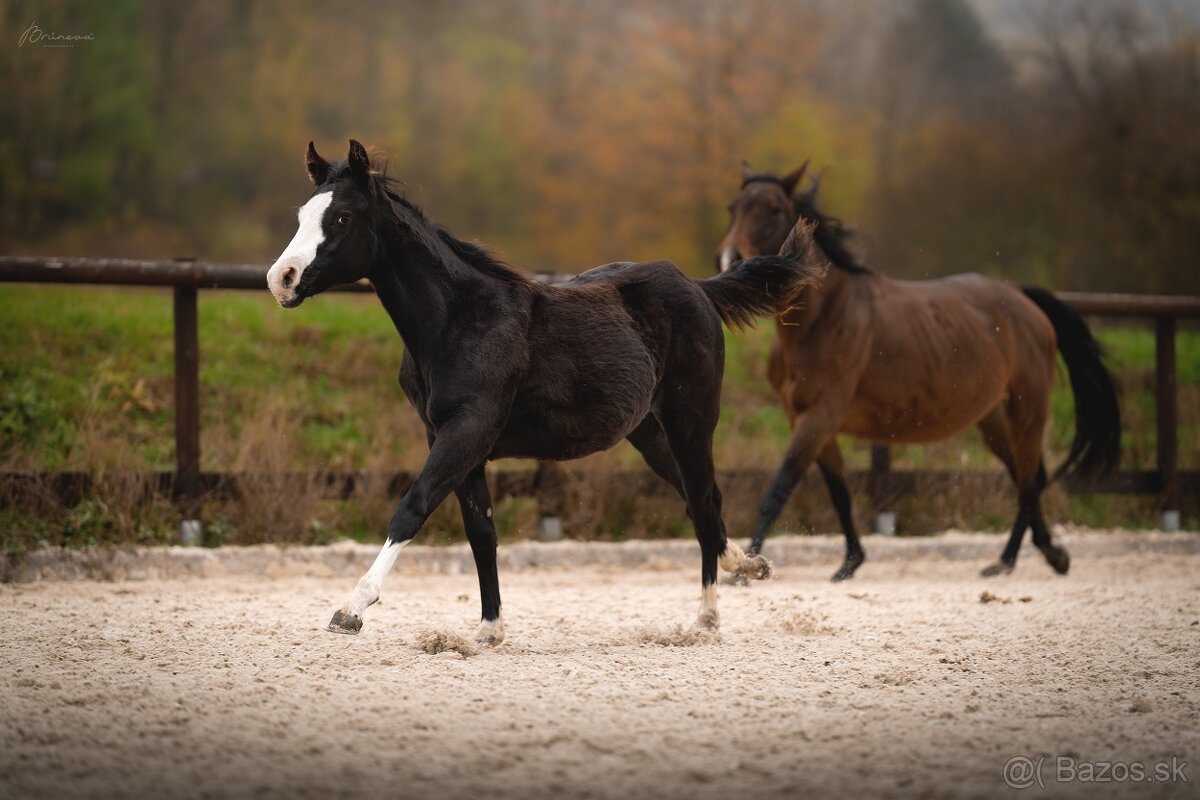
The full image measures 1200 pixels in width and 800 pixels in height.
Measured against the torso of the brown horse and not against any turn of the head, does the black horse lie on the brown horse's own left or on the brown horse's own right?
on the brown horse's own left

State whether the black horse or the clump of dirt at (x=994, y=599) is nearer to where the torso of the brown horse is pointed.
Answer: the black horse

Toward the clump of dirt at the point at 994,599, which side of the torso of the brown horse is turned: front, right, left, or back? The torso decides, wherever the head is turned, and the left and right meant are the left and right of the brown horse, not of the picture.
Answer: left

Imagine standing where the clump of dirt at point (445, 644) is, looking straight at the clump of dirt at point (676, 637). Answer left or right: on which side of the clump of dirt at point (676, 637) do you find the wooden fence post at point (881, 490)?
left

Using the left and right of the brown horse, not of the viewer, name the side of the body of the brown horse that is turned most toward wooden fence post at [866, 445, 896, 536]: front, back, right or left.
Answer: right

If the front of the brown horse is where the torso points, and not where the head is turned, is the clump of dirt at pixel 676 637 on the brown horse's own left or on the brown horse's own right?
on the brown horse's own left

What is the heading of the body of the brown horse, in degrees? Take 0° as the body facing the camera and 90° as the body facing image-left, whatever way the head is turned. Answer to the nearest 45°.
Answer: approximately 90°

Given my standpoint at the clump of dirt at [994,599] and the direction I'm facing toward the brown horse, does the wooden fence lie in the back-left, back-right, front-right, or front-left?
front-left

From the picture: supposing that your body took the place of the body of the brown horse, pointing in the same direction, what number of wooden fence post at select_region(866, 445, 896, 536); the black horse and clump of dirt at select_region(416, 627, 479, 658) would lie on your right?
1

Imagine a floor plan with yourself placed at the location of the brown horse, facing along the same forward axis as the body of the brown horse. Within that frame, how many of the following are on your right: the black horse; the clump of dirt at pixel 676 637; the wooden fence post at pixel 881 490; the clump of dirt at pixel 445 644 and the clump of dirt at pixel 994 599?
1

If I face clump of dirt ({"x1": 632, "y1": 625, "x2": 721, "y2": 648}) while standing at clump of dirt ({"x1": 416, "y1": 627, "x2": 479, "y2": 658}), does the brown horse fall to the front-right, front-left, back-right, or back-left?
front-left
